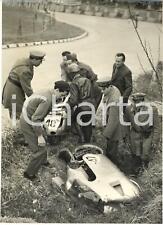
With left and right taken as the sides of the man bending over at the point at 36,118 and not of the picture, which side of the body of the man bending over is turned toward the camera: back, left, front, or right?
right

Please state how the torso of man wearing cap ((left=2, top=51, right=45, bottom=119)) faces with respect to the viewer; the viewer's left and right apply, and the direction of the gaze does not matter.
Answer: facing to the right of the viewer

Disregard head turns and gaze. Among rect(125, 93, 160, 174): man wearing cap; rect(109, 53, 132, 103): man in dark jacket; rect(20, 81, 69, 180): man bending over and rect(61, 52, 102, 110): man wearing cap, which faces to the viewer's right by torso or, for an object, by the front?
the man bending over

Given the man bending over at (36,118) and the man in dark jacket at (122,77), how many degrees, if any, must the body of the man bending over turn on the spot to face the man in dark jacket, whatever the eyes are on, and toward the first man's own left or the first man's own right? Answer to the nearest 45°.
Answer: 0° — they already face them
